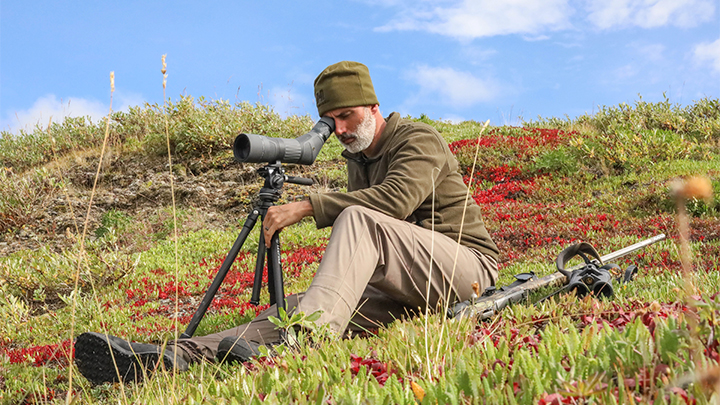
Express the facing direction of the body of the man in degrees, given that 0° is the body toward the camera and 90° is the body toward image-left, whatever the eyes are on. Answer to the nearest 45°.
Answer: approximately 90°

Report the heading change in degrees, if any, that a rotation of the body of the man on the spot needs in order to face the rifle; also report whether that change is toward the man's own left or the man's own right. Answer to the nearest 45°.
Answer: approximately 180°
